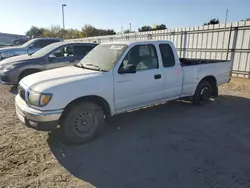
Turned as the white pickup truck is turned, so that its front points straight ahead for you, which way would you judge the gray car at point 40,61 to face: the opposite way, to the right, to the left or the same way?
the same way

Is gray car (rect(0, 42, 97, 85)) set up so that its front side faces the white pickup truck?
no

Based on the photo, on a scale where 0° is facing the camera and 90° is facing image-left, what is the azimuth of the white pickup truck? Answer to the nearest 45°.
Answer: approximately 45°

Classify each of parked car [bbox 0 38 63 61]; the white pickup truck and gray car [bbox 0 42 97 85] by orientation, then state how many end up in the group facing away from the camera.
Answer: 0

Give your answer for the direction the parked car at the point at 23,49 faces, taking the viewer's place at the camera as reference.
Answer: facing the viewer and to the left of the viewer

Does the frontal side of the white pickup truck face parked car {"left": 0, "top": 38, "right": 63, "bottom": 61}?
no

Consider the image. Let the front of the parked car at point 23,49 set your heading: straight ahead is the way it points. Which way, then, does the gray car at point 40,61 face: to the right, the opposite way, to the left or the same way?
the same way

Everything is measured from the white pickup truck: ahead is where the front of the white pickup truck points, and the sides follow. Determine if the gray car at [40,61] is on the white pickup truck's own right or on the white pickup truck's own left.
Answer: on the white pickup truck's own right

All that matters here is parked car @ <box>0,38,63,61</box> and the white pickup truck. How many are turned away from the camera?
0

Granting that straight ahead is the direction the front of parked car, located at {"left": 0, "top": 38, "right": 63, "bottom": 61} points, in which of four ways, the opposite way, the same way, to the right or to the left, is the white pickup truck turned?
the same way

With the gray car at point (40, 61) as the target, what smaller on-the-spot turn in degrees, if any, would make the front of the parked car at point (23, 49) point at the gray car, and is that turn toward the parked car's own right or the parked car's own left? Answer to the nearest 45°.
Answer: approximately 45° to the parked car's own left

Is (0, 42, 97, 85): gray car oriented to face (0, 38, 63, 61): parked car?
no
